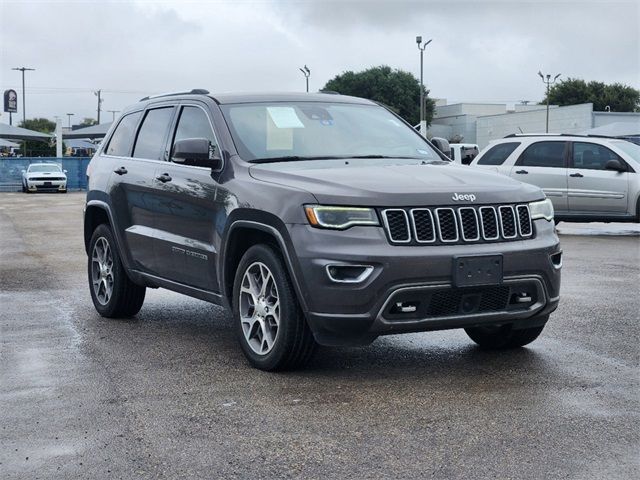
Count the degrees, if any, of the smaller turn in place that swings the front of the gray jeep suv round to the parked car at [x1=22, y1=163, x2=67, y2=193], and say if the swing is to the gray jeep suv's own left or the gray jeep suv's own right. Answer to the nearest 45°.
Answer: approximately 135° to the gray jeep suv's own left

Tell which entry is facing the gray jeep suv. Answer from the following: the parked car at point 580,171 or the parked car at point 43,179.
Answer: the parked car at point 43,179

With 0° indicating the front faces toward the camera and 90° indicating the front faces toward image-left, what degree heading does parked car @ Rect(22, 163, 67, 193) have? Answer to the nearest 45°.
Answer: approximately 0°

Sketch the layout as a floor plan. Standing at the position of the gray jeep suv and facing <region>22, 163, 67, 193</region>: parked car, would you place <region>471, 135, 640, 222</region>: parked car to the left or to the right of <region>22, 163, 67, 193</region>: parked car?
right

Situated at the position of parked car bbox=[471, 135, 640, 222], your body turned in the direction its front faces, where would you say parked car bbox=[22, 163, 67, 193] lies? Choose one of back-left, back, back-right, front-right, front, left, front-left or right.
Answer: back-left

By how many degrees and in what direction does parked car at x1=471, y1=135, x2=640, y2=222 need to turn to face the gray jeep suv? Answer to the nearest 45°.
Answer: approximately 90° to its right

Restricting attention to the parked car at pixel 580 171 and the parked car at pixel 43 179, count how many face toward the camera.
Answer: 1

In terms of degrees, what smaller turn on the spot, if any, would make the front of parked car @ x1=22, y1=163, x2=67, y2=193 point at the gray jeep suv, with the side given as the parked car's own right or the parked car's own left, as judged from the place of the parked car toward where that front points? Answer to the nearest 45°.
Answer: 0° — it already faces it

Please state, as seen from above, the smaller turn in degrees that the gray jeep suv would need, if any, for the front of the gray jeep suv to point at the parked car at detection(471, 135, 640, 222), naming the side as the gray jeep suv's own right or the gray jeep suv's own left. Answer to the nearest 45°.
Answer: approximately 135° to the gray jeep suv's own left

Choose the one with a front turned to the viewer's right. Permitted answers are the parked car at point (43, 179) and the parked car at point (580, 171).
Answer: the parked car at point (580, 171)

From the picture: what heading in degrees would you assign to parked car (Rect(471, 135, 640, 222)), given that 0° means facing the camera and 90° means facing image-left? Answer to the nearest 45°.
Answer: approximately 270°
